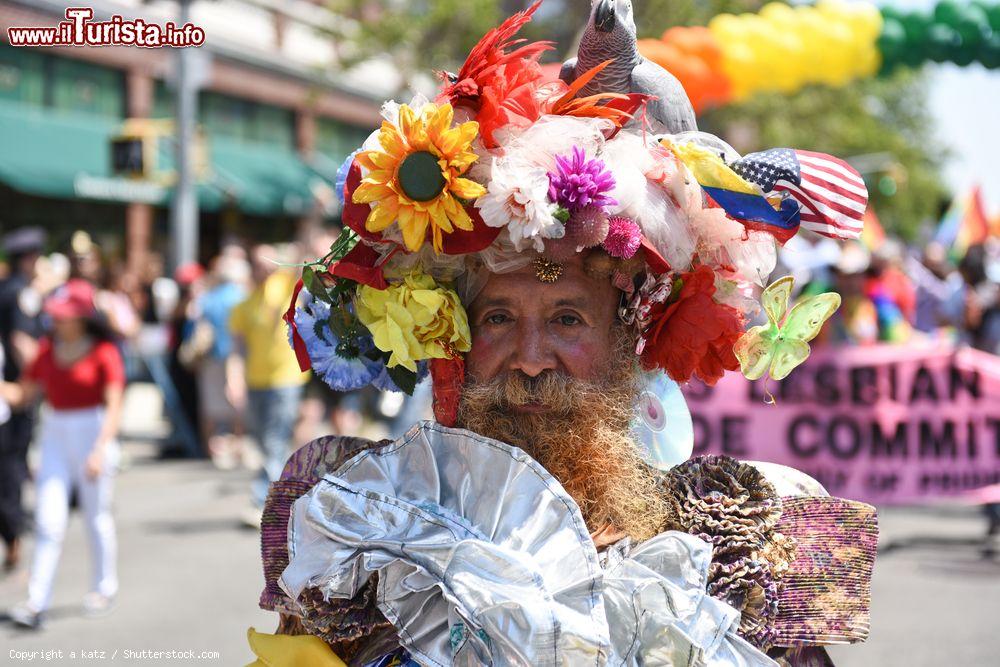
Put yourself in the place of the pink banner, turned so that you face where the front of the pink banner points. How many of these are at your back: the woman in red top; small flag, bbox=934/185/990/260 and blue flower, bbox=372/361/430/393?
1

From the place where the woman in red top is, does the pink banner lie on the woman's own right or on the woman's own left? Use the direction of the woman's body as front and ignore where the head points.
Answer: on the woman's own left

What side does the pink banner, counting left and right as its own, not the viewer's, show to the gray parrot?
front

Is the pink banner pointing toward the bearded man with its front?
yes

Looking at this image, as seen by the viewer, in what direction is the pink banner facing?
toward the camera

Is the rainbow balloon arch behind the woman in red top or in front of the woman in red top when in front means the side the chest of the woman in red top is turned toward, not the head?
behind

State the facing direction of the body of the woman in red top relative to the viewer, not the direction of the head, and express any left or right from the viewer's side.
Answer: facing the viewer and to the left of the viewer

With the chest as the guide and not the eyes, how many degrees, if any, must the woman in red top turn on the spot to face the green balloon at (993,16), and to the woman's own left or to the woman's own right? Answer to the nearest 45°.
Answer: approximately 135° to the woman's own left

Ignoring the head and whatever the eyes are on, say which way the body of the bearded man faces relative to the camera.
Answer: toward the camera

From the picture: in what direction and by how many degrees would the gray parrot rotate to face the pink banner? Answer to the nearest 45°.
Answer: approximately 135° to its right

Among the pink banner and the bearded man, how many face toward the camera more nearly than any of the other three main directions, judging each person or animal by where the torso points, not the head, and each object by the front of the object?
2
